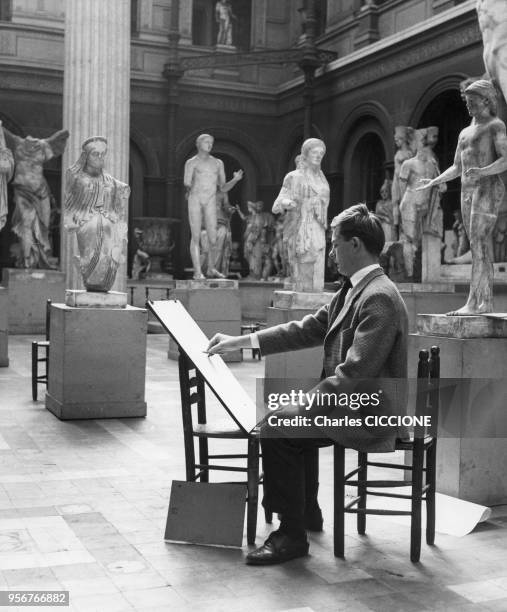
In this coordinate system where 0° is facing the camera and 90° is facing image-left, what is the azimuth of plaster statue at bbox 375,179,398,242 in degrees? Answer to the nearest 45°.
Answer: approximately 45°

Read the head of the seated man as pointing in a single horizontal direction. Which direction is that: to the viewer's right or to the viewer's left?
to the viewer's left

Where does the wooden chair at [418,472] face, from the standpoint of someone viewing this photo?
facing to the left of the viewer
